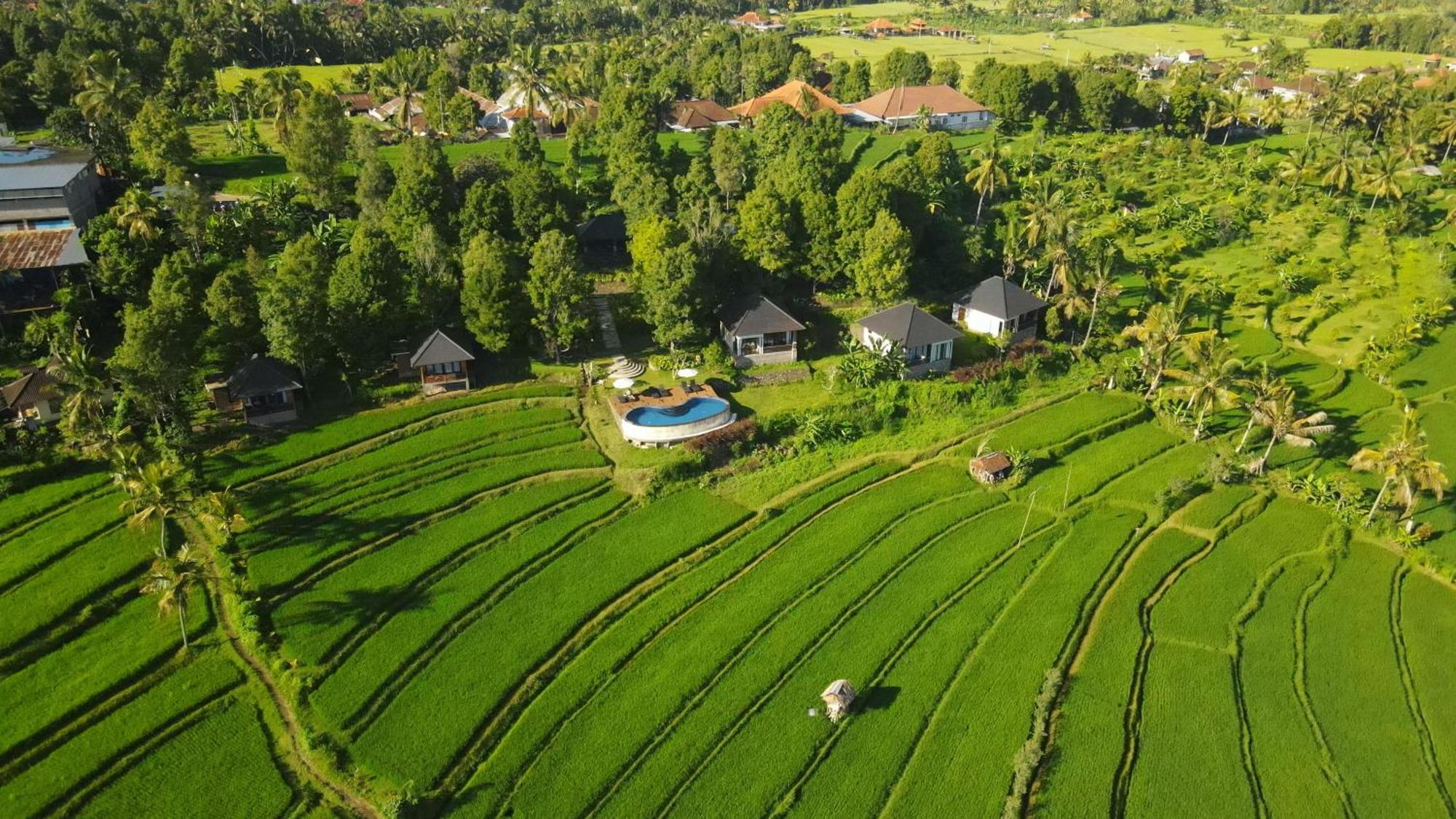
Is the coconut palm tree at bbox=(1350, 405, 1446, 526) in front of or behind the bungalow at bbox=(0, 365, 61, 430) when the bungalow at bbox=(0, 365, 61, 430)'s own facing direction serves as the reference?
in front

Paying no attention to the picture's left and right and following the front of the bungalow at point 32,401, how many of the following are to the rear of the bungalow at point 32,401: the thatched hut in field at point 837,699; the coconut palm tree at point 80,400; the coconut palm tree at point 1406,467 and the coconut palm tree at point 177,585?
0

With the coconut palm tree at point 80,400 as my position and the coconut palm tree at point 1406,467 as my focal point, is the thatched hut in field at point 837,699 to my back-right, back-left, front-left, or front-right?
front-right

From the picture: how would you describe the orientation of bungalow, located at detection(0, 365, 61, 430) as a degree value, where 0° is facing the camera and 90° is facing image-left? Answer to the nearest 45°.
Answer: approximately 315°

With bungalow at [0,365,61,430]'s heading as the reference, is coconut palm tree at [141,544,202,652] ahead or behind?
ahead

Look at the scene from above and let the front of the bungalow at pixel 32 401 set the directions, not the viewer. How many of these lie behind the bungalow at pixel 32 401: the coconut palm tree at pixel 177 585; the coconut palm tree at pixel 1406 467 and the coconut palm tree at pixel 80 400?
0
